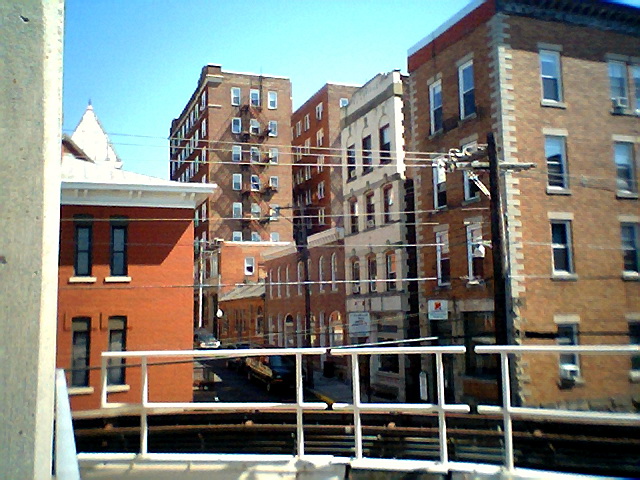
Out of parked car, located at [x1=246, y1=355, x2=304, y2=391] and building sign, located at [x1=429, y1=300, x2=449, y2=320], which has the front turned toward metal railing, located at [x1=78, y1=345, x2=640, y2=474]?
the building sign

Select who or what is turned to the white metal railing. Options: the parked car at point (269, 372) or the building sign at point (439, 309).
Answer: the building sign

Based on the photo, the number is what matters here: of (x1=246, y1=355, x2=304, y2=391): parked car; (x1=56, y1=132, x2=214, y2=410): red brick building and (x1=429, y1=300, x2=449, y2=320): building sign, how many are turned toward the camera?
2

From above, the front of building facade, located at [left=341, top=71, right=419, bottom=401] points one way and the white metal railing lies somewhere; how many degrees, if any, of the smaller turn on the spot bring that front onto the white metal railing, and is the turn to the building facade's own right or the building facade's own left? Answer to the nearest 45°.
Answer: approximately 45° to the building facade's own left

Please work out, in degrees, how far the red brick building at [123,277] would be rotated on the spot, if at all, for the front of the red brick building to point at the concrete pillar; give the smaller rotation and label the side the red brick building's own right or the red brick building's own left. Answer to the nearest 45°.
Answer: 0° — it already faces it

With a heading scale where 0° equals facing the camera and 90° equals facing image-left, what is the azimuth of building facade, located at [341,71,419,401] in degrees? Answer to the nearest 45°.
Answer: approximately 45°

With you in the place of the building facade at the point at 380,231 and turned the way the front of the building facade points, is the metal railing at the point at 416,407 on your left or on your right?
on your left

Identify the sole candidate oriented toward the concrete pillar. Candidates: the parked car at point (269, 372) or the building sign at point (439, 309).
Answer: the building sign

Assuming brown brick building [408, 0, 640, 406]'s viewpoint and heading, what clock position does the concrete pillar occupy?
The concrete pillar is roughly at 11 o'clock from the brown brick building.

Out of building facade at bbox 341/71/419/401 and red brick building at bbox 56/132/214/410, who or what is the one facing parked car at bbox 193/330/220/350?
the building facade
